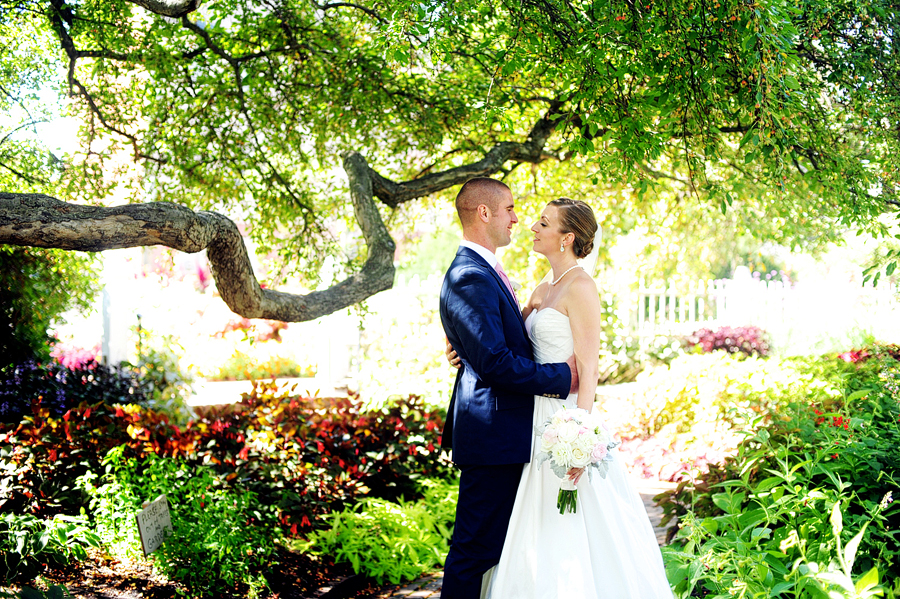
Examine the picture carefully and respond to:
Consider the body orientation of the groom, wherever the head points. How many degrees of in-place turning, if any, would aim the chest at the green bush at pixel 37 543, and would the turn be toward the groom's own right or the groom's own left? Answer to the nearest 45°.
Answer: approximately 180°

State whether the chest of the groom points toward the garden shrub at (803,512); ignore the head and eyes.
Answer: yes

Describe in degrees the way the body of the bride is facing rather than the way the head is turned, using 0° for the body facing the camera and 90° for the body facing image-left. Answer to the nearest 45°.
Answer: approximately 90°

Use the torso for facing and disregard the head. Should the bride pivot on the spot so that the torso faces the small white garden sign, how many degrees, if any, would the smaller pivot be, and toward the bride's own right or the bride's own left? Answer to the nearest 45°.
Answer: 0° — they already face it

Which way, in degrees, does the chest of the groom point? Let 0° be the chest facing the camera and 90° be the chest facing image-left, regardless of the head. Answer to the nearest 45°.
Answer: approximately 270°

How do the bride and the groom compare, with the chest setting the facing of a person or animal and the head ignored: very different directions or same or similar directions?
very different directions

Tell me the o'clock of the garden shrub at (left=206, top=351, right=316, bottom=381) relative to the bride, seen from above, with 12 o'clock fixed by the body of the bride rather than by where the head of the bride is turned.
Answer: The garden shrub is roughly at 2 o'clock from the bride.

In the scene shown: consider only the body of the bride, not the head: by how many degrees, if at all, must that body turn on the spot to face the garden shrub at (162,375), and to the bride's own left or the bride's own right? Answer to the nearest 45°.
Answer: approximately 45° to the bride's own right

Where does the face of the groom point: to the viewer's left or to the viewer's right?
to the viewer's right

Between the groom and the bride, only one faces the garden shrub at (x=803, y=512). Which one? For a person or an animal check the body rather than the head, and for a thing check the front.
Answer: the groom

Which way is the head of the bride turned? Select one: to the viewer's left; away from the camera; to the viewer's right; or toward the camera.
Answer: to the viewer's left

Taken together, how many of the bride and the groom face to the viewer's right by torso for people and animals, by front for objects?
1
